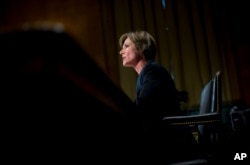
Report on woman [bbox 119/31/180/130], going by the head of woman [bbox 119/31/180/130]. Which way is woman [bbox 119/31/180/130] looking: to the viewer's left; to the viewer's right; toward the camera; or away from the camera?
to the viewer's left

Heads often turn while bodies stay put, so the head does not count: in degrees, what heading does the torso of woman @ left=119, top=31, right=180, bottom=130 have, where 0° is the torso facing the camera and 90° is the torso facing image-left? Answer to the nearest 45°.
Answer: approximately 90°

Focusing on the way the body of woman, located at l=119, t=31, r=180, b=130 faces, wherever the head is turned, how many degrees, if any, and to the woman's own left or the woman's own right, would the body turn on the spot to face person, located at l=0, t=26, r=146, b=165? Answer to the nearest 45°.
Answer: approximately 90° to the woman's own left

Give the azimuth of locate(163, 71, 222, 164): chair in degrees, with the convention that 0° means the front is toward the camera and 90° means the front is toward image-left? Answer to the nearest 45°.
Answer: approximately 90°
